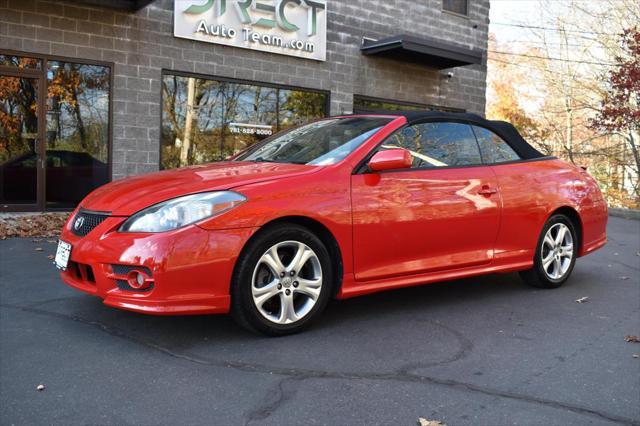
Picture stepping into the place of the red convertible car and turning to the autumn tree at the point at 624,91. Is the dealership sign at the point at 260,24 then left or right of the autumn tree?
left

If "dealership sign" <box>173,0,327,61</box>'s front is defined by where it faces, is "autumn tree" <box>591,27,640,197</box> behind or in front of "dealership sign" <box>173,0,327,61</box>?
behind

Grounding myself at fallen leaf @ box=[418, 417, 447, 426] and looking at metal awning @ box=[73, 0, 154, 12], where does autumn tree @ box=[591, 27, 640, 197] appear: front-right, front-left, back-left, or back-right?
front-right

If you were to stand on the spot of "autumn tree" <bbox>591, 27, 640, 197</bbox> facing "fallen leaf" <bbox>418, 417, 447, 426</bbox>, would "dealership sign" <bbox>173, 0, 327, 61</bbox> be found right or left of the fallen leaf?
right

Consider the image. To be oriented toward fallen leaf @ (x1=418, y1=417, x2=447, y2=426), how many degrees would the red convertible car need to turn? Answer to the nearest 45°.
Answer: approximately 45° to its left

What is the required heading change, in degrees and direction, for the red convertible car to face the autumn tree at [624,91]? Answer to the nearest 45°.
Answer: approximately 180°

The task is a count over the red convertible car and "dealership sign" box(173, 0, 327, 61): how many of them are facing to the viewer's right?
0

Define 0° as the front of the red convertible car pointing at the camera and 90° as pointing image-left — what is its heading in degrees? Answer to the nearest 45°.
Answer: approximately 45°

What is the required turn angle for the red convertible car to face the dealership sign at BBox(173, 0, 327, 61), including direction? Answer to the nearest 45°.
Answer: approximately 135° to its right

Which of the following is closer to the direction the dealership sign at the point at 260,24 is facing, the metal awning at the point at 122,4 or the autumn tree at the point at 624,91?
the metal awning

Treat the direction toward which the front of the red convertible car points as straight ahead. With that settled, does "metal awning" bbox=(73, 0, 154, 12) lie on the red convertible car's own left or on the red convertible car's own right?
on the red convertible car's own right
